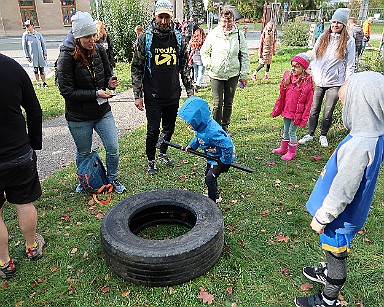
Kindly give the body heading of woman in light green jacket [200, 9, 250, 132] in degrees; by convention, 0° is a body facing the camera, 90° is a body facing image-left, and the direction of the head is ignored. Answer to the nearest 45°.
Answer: approximately 0°

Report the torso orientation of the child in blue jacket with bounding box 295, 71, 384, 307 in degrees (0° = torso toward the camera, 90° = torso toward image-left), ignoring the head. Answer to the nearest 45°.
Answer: approximately 90°

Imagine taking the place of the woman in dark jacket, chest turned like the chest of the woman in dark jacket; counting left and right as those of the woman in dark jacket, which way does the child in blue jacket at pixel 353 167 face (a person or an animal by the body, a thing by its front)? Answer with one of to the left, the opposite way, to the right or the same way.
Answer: the opposite way

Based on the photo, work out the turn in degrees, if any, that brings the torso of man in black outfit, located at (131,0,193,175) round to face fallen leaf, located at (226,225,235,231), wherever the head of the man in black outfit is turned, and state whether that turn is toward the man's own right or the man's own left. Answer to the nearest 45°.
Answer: approximately 45° to the man's own left

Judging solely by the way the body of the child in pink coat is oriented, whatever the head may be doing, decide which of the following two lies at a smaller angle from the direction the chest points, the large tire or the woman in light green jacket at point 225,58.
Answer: the large tire

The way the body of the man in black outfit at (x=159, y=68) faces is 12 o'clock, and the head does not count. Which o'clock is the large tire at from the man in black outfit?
The large tire is roughly at 12 o'clock from the man in black outfit.

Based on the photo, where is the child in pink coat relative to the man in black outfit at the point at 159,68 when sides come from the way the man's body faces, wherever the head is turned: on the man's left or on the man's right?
on the man's left

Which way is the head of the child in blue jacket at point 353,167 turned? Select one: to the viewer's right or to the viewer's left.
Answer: to the viewer's left

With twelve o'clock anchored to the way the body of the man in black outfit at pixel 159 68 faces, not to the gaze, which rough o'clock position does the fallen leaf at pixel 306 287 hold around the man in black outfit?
The fallen leaf is roughly at 11 o'clock from the man in black outfit.
